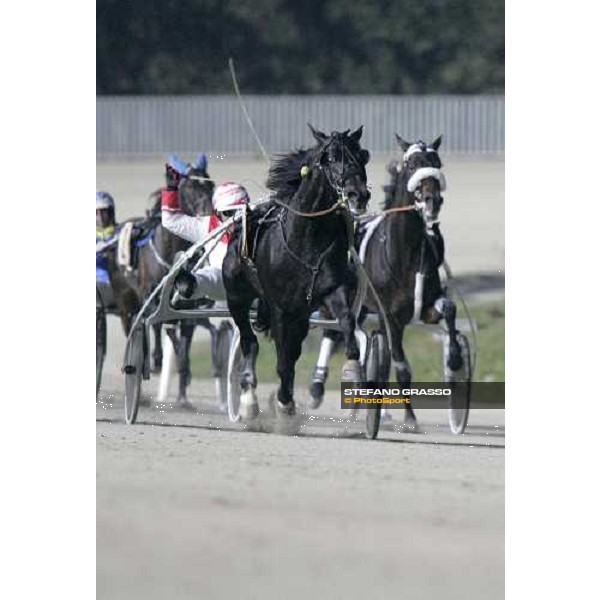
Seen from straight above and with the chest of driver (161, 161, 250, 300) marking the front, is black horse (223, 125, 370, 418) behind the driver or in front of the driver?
in front

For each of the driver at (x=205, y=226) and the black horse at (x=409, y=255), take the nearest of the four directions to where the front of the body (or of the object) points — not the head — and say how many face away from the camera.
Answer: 0

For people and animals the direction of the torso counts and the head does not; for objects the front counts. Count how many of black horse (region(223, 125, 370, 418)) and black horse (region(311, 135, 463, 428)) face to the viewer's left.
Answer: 0

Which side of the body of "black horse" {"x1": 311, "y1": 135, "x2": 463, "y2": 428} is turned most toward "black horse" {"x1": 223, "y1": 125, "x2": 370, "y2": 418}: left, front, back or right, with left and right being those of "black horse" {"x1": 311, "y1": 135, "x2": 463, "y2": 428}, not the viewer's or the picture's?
right

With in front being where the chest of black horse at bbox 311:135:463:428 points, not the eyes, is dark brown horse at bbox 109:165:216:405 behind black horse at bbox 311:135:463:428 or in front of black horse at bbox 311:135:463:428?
behind

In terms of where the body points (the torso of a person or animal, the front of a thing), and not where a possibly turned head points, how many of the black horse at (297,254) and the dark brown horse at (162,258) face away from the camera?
0

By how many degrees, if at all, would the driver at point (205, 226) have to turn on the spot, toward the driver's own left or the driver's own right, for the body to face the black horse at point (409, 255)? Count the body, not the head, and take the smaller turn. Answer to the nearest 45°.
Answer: approximately 45° to the driver's own left

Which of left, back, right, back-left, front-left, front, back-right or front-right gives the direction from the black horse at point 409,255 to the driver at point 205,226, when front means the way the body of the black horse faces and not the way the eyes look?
back-right

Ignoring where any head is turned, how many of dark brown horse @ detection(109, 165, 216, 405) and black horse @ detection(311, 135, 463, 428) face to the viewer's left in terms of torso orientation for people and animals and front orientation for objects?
0
